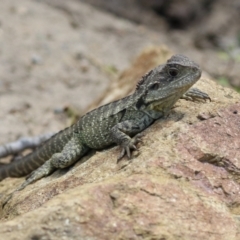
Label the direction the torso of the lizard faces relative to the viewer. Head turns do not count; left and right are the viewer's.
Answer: facing to the right of the viewer
